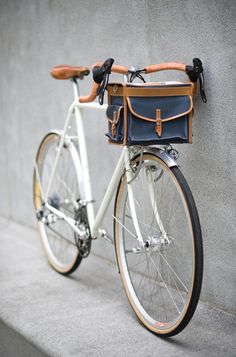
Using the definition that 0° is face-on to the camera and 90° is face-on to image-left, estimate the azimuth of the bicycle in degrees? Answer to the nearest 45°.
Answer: approximately 315°
